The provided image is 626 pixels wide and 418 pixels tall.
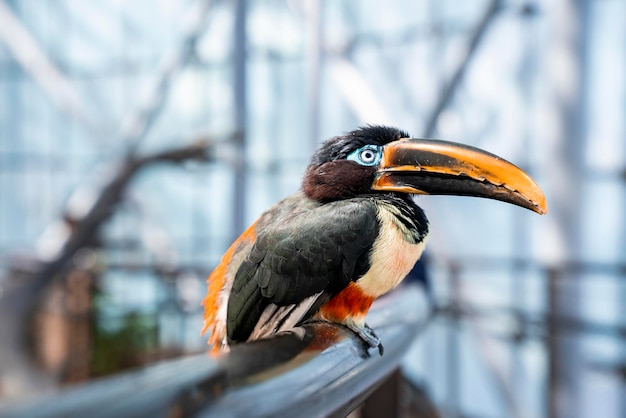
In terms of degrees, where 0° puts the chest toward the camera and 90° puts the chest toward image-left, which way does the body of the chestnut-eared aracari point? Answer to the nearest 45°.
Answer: approximately 270°
